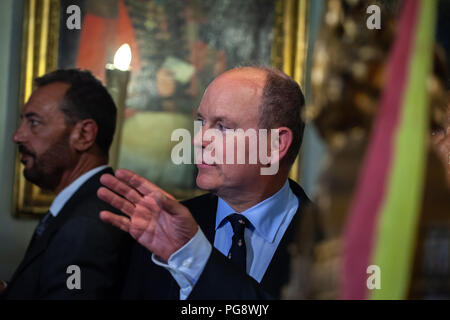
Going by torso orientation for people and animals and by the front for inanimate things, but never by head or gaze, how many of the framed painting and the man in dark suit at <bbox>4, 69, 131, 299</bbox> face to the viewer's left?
1

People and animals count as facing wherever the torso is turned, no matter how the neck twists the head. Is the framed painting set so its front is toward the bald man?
yes

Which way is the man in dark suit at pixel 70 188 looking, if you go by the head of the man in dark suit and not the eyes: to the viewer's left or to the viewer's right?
to the viewer's left

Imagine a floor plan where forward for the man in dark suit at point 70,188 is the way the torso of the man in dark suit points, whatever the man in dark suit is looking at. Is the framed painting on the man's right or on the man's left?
on the man's right

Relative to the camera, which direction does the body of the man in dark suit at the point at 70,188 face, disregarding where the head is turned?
to the viewer's left

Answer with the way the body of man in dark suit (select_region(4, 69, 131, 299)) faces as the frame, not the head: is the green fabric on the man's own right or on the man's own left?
on the man's own left
